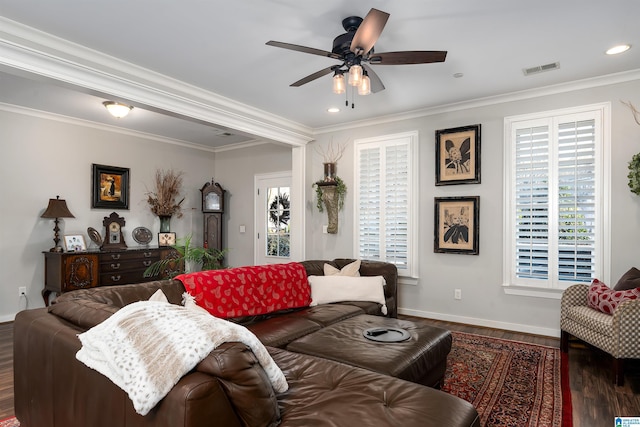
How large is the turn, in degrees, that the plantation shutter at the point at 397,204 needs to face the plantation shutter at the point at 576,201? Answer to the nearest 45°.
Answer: approximately 90° to its left

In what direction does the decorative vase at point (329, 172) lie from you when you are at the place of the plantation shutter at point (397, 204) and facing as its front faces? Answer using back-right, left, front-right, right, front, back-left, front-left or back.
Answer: front-right

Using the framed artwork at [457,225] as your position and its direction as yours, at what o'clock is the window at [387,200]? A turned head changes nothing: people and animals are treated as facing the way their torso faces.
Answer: The window is roughly at 2 o'clock from the framed artwork.

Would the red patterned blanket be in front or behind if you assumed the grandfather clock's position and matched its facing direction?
in front

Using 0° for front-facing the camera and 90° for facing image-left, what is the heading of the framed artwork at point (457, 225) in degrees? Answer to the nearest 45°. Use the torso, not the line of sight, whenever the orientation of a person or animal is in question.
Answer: approximately 45°

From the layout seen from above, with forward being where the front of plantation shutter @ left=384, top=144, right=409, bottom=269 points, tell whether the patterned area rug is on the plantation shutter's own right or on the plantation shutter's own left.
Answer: on the plantation shutter's own left

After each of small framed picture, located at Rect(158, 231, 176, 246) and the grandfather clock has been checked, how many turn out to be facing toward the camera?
2

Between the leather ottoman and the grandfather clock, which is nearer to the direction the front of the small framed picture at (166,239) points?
the leather ottoman

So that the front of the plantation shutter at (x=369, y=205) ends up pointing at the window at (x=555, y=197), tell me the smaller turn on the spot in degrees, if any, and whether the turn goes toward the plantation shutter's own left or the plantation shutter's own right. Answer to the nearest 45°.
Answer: approximately 90° to the plantation shutter's own left

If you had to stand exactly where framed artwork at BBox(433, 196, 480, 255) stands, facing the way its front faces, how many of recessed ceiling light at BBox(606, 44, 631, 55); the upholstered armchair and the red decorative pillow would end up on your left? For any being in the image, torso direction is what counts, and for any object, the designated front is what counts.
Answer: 3

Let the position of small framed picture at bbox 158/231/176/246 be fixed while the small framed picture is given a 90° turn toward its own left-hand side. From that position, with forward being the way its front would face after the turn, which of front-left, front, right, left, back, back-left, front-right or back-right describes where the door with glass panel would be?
front

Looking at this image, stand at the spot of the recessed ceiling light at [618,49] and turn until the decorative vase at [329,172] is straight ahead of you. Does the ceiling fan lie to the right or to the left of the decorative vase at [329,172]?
left

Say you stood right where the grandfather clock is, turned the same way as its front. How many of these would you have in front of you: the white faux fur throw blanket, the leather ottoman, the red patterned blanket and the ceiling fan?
4

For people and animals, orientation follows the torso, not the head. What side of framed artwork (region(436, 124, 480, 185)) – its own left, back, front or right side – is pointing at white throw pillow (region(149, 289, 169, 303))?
front

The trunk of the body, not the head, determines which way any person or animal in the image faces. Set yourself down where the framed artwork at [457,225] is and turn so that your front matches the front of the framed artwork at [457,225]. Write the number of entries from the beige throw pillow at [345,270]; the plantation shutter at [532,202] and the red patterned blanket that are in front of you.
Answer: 2
